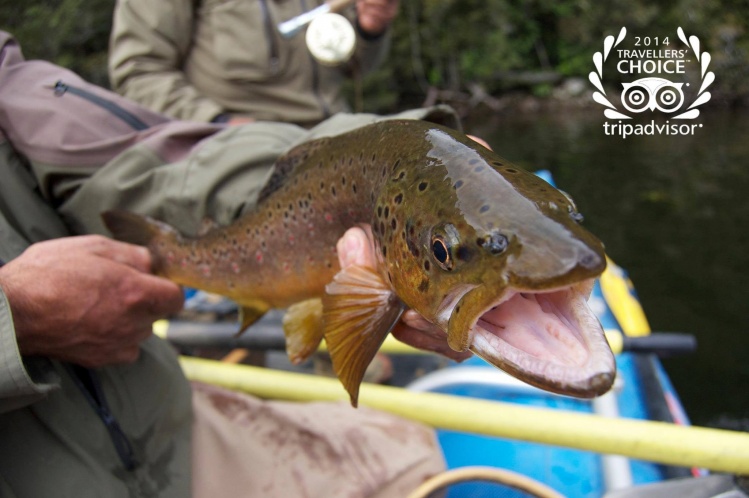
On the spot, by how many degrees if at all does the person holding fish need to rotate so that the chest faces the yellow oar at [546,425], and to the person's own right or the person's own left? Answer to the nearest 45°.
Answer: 0° — they already face it

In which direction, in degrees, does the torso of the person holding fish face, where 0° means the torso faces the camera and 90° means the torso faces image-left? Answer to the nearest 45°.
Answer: approximately 270°

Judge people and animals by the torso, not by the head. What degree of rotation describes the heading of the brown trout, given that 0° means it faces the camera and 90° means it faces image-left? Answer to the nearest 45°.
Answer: approximately 315°
